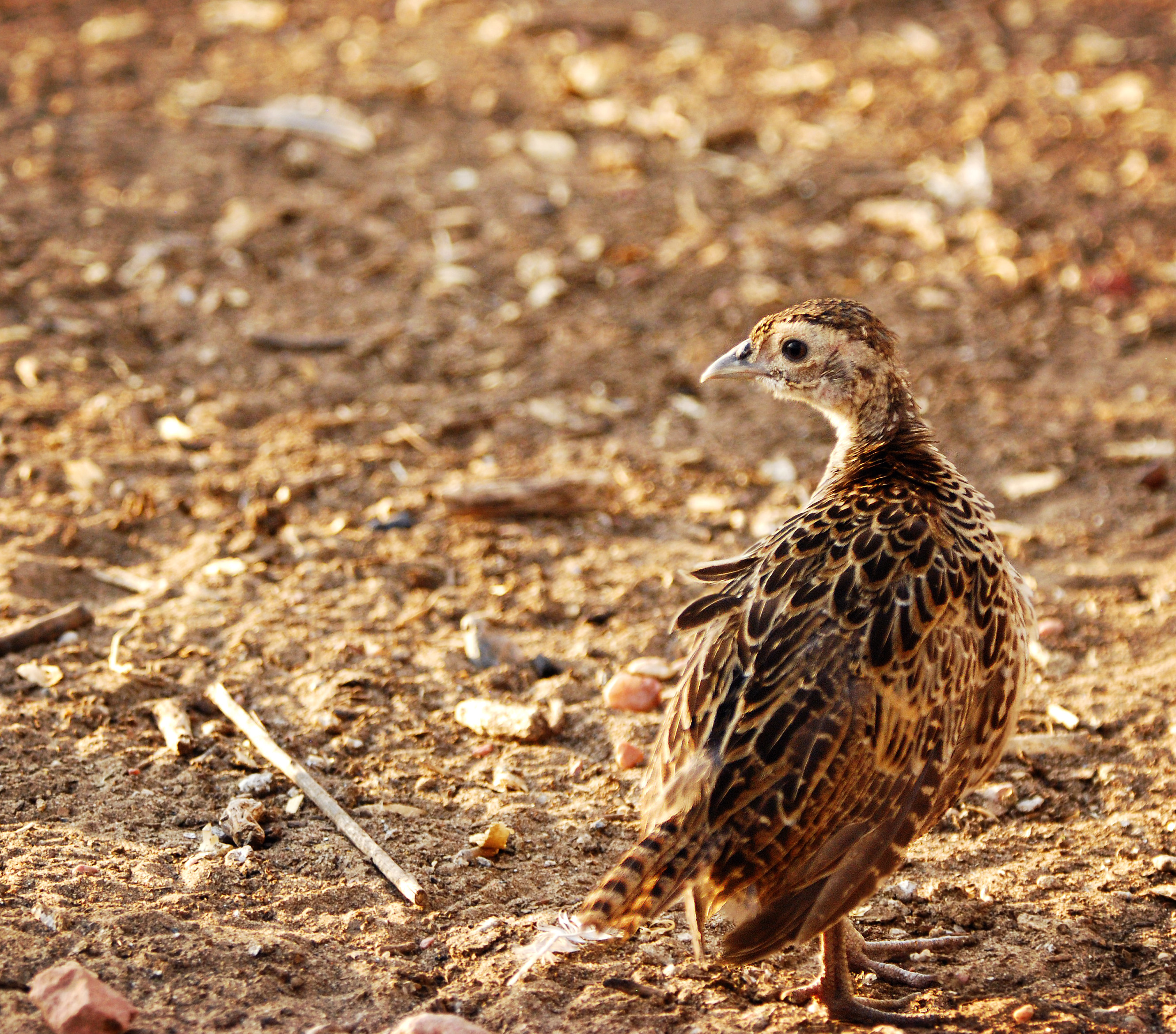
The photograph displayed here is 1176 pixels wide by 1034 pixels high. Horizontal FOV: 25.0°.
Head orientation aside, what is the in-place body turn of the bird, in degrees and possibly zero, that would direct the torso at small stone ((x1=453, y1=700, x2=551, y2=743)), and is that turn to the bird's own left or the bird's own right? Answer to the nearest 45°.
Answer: approximately 90° to the bird's own left

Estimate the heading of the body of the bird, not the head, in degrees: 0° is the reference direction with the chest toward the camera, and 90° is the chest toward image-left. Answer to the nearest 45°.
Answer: approximately 225°

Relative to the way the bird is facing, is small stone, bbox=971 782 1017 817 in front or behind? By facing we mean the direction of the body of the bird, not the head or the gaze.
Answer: in front

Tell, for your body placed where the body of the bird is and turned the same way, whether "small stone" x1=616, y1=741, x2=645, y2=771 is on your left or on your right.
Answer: on your left

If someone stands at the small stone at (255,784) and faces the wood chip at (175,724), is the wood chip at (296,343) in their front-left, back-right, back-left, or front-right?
front-right

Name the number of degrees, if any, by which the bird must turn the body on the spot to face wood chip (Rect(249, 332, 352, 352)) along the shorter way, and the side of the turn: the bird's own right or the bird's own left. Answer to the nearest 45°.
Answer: approximately 90° to the bird's own left
